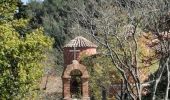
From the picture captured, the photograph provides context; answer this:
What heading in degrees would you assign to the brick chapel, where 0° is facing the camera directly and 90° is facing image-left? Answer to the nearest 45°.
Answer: approximately 0°
